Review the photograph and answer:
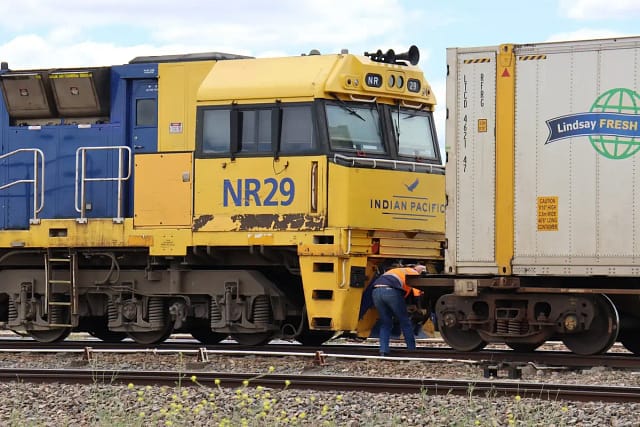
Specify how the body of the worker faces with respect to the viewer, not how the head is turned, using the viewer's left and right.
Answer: facing away from the viewer and to the right of the viewer

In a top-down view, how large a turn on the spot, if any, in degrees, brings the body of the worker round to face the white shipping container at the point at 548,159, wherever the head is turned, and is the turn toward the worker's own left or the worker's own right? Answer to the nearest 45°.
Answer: approximately 90° to the worker's own right

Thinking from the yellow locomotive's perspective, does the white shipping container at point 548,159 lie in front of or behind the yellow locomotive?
in front

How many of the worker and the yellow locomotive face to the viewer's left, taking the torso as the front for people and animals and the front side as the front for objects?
0
